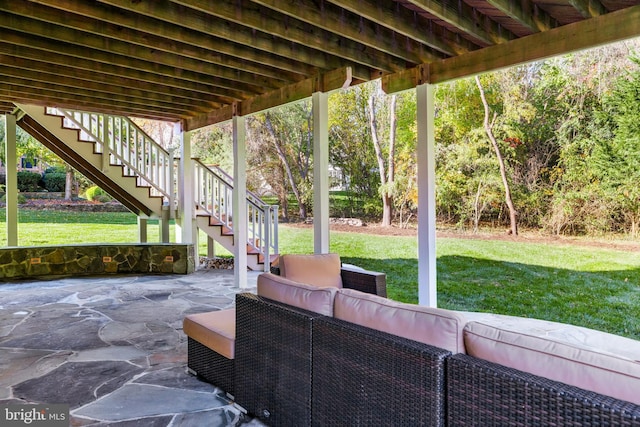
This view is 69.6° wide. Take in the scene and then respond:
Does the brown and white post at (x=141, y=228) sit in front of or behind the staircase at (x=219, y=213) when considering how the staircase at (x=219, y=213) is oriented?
behind

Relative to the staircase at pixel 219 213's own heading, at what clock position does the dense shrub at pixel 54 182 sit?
The dense shrub is roughly at 8 o'clock from the staircase.

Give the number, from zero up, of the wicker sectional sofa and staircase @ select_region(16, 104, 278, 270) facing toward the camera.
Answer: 0

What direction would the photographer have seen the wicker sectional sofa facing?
facing away from the viewer and to the right of the viewer

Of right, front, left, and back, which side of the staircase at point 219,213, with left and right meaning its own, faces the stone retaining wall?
back

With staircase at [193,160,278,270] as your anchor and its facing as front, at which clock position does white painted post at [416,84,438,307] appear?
The white painted post is roughly at 2 o'clock from the staircase.

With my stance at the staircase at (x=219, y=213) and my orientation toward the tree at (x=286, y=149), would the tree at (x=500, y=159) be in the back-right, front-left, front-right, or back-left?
front-right

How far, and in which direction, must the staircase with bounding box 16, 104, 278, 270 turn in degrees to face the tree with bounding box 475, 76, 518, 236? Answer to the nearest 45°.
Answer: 0° — it already faces it

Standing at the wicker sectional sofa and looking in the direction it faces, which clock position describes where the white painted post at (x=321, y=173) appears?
The white painted post is roughly at 10 o'clock from the wicker sectional sofa.

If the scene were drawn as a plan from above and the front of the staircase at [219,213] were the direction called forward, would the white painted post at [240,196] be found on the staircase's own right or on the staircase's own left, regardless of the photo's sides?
on the staircase's own right

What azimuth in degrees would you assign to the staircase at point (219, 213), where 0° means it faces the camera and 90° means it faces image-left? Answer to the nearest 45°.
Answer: approximately 270°

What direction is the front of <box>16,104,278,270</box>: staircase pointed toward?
to the viewer's right

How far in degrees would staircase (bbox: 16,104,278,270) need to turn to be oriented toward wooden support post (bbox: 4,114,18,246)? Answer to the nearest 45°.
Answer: approximately 180°
